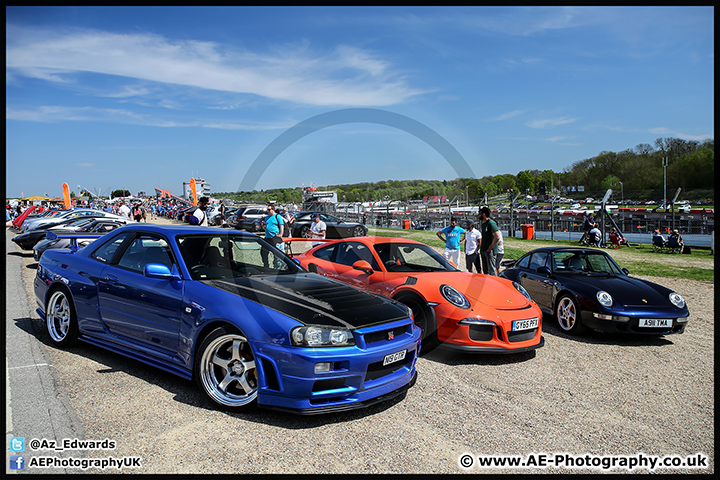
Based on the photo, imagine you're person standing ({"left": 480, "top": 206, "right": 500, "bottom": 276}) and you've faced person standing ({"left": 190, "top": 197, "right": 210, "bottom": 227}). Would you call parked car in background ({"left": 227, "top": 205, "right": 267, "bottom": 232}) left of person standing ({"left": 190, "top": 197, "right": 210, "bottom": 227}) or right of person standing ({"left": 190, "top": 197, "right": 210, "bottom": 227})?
right

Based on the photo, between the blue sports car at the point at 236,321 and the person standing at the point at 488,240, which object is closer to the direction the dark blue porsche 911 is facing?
the blue sports car

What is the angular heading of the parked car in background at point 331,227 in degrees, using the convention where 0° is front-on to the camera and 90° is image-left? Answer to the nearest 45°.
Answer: approximately 270°

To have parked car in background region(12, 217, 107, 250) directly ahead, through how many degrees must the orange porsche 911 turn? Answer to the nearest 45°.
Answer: approximately 180°

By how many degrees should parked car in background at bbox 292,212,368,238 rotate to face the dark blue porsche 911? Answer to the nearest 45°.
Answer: approximately 90° to its right

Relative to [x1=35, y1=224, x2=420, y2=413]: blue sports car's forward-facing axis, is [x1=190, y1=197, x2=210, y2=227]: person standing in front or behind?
behind

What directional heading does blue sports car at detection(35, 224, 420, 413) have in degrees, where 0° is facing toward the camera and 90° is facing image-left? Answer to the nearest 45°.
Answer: approximately 315°

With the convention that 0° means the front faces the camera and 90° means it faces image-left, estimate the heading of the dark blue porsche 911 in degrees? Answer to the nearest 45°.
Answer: approximately 315°
